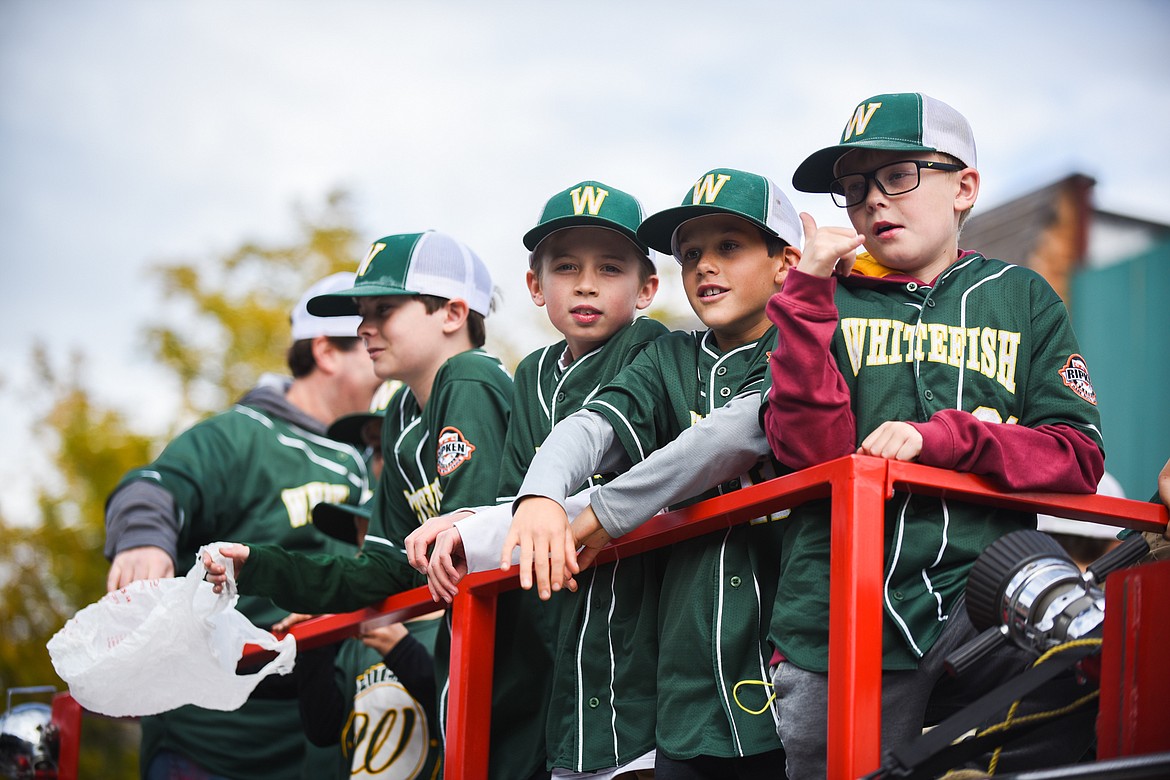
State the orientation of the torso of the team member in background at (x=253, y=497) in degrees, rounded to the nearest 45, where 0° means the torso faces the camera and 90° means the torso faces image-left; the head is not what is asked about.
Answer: approximately 315°

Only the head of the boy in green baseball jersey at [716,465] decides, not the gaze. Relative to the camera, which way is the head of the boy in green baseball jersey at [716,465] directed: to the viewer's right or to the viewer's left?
to the viewer's left

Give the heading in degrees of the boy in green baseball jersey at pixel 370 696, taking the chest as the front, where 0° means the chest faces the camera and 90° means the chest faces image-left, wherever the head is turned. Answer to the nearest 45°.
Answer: approximately 45°

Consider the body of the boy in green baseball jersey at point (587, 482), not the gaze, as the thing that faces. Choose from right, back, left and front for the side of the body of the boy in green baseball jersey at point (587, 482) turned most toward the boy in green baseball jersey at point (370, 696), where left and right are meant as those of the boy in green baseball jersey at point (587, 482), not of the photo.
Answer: right

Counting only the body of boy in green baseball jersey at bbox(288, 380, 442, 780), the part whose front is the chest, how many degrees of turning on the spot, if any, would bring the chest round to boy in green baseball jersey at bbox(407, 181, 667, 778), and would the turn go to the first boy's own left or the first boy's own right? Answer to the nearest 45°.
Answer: approximately 45° to the first boy's own left

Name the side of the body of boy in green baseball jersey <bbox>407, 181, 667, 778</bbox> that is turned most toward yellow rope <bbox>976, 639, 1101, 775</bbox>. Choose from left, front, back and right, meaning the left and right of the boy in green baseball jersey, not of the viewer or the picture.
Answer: left
